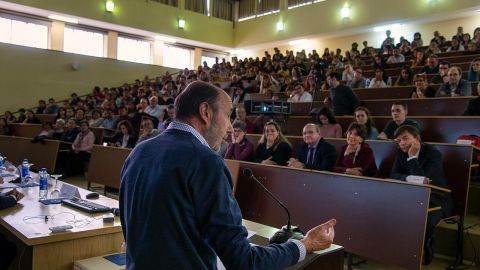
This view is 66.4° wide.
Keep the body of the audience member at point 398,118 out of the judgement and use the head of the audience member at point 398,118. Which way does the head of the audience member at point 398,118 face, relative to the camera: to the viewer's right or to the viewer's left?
to the viewer's left

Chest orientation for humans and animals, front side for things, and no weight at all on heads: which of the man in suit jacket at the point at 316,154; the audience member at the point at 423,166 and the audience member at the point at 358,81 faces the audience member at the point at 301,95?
the audience member at the point at 358,81

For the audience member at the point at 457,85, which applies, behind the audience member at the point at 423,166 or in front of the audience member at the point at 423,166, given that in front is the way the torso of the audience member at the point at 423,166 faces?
behind

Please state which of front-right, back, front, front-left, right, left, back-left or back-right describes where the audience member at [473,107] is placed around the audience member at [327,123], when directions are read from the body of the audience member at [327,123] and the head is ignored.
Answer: back-left

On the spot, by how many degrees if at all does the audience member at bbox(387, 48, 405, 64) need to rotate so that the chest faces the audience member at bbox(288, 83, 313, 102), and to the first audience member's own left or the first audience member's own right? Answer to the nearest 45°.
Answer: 0° — they already face them

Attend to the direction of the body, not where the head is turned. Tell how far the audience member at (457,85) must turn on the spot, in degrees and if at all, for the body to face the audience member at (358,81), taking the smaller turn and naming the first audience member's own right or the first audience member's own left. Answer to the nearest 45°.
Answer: approximately 90° to the first audience member's own right

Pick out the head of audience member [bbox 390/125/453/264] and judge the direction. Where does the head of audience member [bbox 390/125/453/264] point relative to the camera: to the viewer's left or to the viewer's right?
to the viewer's left

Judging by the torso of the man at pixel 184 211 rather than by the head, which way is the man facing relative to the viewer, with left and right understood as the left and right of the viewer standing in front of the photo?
facing away from the viewer and to the right of the viewer

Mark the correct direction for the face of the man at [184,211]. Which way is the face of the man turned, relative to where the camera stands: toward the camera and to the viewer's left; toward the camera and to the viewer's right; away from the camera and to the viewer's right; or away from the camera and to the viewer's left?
away from the camera and to the viewer's right

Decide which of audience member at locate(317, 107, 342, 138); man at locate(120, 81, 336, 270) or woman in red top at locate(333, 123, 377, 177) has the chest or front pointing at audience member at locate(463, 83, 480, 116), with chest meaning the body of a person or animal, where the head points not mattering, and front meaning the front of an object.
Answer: the man
